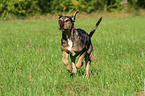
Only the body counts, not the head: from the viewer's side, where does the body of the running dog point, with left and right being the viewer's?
facing the viewer and to the left of the viewer
